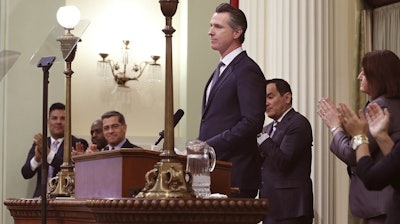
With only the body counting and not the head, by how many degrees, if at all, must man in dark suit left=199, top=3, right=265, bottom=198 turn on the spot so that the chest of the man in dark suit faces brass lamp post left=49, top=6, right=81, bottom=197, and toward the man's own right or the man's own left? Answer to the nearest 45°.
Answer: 0° — they already face it

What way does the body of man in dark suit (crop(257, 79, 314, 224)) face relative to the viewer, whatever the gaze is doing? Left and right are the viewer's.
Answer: facing the viewer and to the left of the viewer

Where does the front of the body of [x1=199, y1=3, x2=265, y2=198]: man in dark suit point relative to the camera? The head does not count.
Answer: to the viewer's left

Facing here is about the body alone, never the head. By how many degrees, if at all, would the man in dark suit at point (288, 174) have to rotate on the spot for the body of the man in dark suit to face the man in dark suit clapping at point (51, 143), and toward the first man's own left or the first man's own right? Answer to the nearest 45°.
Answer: approximately 90° to the first man's own right

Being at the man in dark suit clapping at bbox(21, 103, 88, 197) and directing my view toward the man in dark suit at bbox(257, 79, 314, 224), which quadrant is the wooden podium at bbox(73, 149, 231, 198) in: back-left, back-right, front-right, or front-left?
front-right

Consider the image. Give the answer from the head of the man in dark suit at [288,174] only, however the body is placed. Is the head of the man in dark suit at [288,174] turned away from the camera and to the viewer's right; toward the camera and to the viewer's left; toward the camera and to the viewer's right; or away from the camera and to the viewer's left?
toward the camera and to the viewer's left

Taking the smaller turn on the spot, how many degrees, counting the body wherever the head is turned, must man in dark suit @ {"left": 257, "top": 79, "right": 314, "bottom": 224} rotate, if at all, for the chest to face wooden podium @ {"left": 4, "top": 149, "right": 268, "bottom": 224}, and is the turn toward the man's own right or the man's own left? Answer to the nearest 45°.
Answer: approximately 45° to the man's own left

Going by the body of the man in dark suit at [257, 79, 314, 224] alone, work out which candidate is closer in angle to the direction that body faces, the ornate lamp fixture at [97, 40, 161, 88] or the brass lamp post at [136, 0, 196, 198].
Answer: the brass lamp post

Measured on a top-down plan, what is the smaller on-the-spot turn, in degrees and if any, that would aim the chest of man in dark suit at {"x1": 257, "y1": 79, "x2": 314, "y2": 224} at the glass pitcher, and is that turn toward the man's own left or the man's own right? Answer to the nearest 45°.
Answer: approximately 45° to the man's own left

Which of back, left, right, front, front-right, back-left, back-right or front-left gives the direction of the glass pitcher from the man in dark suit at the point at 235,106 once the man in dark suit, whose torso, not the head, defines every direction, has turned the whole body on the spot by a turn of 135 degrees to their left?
front-right

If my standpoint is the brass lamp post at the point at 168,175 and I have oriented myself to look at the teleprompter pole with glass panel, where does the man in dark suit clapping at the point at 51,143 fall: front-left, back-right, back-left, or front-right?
front-right
